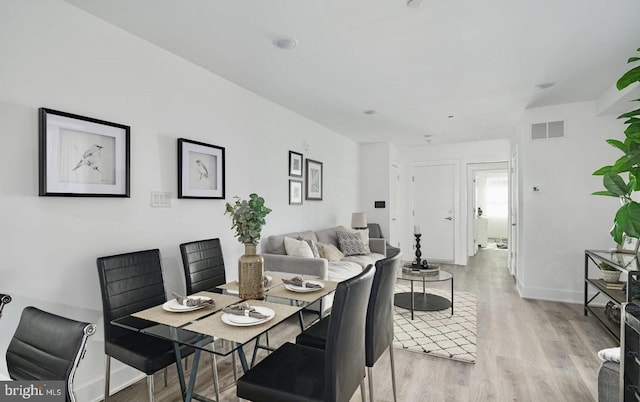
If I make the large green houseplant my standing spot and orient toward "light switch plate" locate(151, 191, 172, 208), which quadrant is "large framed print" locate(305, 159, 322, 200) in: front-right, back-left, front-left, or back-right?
front-right

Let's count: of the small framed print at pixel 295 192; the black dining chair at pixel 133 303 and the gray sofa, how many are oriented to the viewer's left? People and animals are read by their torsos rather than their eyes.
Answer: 0

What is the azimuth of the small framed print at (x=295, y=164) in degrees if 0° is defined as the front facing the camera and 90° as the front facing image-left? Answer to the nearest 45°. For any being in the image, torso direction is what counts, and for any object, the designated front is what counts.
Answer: approximately 315°

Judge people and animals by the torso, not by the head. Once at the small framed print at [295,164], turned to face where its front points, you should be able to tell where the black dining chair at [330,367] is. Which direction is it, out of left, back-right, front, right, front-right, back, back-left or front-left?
front-right

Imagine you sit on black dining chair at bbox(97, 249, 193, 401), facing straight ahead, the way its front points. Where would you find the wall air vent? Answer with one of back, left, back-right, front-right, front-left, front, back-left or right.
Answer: front-left

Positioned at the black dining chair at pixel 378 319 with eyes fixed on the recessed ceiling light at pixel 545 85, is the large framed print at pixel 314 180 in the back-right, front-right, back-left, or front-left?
front-left

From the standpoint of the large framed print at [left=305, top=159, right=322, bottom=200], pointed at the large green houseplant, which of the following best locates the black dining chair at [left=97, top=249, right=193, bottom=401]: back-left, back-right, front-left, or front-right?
front-right

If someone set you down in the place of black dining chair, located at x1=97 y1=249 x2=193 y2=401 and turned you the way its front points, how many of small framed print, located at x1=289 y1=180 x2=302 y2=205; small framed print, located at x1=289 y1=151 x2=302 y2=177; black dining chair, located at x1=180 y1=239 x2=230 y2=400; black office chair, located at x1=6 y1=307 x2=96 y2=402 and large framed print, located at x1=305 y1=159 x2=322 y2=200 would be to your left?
4

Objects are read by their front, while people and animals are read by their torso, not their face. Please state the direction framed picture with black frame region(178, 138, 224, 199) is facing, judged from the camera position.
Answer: facing the viewer and to the right of the viewer

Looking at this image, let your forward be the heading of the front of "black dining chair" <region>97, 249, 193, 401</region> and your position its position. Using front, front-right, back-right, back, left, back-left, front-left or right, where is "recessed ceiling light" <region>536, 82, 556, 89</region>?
front-left

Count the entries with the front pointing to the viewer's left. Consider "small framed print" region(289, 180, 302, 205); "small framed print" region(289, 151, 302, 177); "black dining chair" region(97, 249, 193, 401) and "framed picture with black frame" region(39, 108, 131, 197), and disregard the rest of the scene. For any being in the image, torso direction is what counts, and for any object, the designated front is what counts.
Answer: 0

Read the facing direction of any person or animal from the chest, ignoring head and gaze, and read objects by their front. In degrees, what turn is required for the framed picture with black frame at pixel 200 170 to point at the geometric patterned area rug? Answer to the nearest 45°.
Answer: approximately 45° to its left

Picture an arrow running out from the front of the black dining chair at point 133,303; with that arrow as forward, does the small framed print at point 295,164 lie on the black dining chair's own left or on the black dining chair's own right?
on the black dining chair's own left

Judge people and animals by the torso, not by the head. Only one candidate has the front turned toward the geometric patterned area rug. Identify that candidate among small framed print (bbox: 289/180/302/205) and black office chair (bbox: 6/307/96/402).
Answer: the small framed print

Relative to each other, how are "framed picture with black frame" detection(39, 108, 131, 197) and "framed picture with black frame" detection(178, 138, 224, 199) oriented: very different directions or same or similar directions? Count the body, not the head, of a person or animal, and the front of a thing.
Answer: same or similar directions
